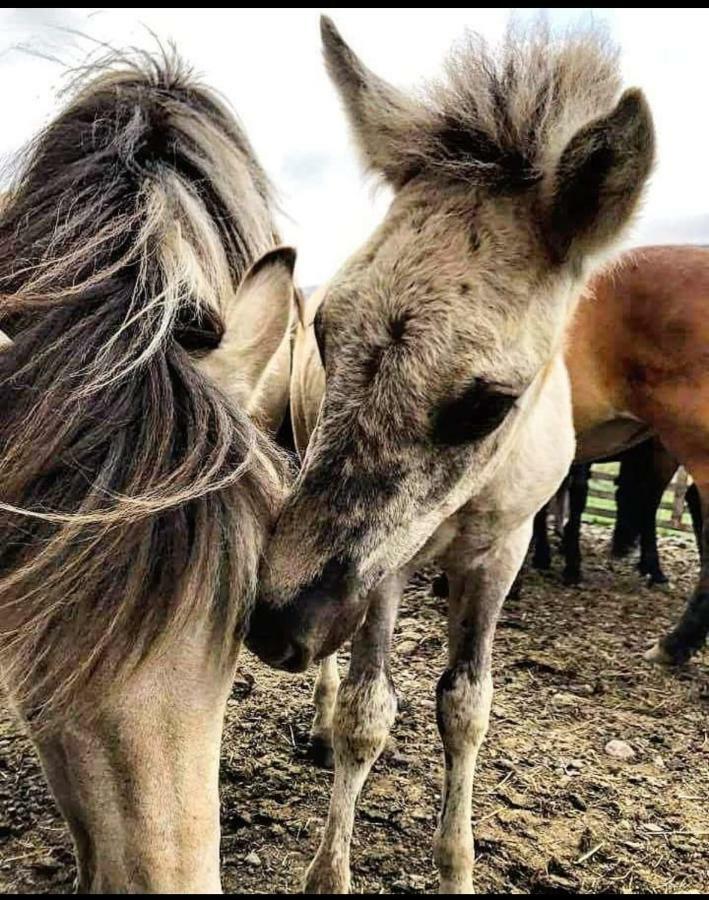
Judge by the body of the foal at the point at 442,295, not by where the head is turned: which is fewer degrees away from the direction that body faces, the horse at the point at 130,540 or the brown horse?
the horse

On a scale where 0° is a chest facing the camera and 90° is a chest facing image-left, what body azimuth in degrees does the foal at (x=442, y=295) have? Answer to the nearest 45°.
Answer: approximately 0°
